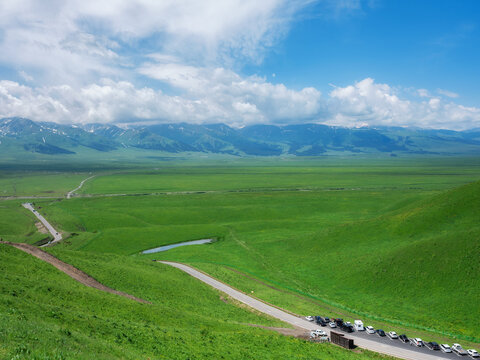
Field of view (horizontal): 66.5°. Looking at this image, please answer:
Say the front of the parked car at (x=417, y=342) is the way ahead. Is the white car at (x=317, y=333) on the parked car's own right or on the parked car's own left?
on the parked car's own left
